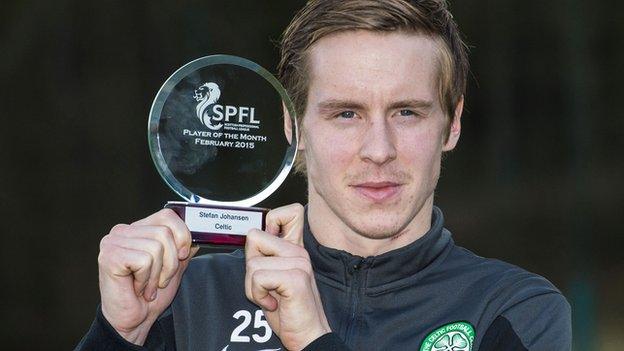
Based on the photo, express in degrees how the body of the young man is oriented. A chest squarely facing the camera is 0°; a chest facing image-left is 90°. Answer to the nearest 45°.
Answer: approximately 0°
